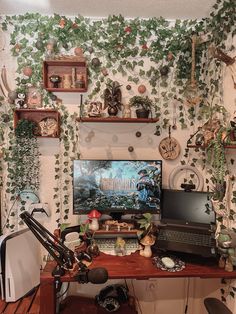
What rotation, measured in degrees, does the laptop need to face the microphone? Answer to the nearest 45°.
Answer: approximately 45° to its right

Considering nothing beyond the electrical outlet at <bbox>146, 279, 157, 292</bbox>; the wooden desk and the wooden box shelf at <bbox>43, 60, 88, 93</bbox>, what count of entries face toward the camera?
3

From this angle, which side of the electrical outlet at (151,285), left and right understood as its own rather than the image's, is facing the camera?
front

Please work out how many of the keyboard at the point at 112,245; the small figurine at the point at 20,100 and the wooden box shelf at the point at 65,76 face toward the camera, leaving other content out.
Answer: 3

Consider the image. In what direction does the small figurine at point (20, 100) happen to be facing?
toward the camera

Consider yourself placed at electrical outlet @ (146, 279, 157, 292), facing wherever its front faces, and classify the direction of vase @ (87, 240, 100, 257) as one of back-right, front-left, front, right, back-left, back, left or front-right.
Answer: front-right

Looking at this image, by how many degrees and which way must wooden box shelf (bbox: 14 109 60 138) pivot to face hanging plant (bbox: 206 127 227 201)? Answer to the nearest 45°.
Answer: approximately 45° to its left

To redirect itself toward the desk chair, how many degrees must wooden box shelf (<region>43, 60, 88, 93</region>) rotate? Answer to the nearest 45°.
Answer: approximately 45° to its left

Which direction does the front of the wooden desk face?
toward the camera

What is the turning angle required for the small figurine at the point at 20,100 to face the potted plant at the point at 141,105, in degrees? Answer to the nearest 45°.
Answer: approximately 90° to its left

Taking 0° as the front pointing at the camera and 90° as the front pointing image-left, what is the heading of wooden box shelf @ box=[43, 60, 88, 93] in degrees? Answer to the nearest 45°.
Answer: approximately 0°
